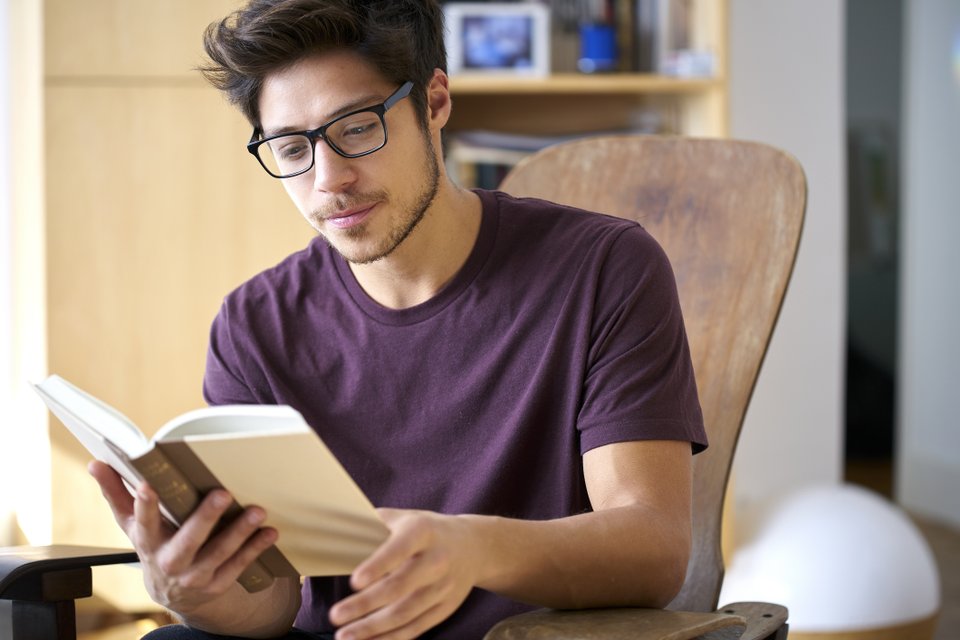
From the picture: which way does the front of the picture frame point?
toward the camera

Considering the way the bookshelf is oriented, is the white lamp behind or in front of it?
in front

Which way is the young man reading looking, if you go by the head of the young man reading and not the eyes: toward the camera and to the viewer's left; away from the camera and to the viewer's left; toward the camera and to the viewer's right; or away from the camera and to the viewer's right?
toward the camera and to the viewer's left

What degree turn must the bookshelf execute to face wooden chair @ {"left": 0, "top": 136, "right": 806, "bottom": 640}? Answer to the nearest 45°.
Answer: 0° — it already faces it

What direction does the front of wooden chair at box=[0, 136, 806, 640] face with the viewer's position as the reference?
facing the viewer and to the left of the viewer

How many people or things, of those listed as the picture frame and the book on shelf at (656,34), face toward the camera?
2

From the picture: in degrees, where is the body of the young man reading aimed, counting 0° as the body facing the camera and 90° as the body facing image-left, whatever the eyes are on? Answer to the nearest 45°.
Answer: approximately 45°

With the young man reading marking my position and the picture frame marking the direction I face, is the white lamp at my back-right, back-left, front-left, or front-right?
front-right

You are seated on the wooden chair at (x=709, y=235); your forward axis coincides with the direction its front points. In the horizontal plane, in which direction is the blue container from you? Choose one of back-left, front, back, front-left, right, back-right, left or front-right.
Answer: back-right

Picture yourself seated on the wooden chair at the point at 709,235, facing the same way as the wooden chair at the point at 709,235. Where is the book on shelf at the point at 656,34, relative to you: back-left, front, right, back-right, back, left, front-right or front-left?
back-right

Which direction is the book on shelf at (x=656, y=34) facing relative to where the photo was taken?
toward the camera

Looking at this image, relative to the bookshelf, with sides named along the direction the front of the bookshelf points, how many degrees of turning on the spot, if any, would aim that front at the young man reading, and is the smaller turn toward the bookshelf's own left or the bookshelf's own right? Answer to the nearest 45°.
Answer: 0° — it already faces them
